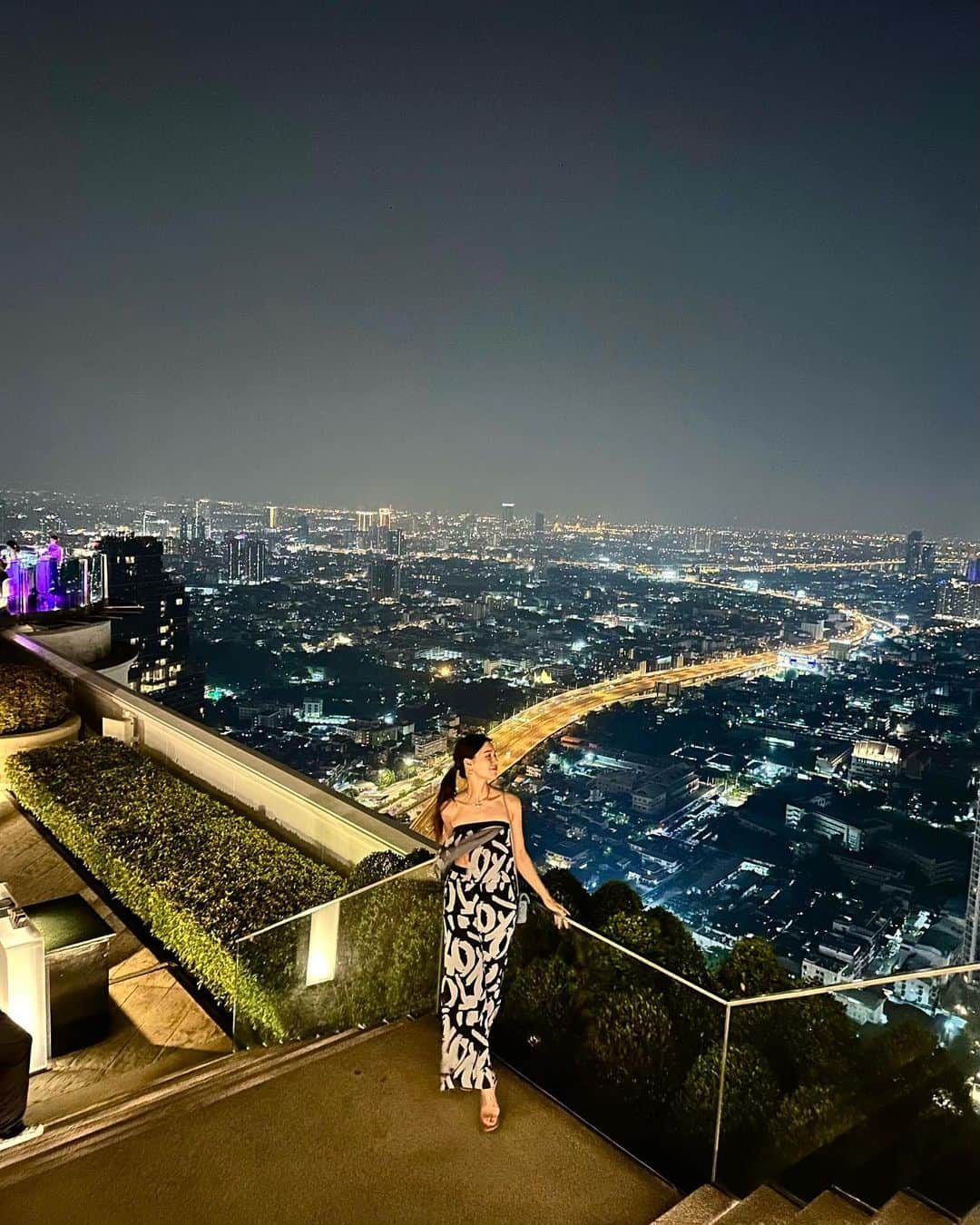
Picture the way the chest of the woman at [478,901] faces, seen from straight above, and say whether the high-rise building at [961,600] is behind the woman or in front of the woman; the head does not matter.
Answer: behind

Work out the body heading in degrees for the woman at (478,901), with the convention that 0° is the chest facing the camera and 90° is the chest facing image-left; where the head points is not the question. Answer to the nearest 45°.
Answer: approximately 0°

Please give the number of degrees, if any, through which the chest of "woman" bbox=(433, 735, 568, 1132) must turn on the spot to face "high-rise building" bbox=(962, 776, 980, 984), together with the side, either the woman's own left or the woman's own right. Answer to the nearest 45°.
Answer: approximately 135° to the woman's own left

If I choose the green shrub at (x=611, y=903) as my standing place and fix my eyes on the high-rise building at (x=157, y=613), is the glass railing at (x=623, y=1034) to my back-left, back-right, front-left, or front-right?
back-left

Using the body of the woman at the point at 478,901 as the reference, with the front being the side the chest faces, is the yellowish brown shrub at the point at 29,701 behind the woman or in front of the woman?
behind

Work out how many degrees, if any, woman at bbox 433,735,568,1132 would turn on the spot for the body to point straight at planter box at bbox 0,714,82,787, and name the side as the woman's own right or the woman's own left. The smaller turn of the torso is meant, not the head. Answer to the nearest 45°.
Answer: approximately 135° to the woman's own right

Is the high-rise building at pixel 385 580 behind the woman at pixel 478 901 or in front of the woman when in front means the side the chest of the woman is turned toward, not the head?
behind

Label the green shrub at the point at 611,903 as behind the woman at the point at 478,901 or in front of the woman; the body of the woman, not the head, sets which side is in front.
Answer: behind

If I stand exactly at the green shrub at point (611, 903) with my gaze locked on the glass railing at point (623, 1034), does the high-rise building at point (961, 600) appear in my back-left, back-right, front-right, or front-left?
back-left

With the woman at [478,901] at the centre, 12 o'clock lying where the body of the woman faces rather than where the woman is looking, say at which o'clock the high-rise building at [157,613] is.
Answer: The high-rise building is roughly at 5 o'clock from the woman.
